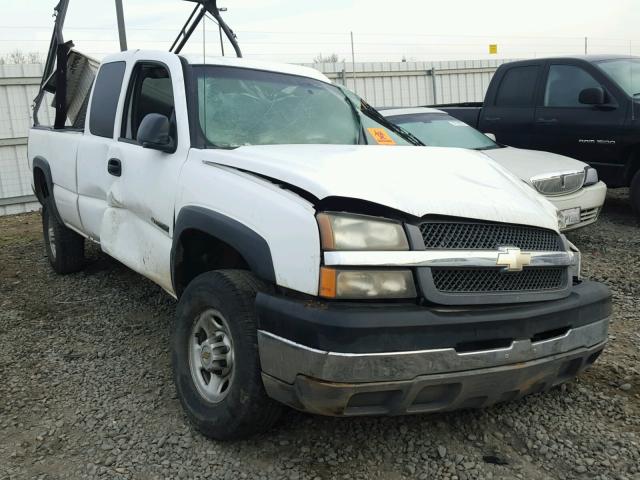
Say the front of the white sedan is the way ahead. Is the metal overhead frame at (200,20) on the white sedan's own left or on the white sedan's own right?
on the white sedan's own right

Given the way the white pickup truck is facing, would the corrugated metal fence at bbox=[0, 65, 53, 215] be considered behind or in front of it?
behind

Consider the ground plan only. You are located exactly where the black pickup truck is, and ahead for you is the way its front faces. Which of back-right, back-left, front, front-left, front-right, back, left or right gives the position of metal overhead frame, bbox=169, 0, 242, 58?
right

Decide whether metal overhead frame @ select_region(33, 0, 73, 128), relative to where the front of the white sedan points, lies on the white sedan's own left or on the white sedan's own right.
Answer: on the white sedan's own right

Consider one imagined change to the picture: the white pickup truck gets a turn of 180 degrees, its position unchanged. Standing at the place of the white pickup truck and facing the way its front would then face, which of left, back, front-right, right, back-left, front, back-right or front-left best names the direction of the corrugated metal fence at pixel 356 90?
front-right

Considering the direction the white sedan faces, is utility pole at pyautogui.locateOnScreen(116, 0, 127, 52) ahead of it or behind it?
behind

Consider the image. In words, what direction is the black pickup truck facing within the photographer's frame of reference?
facing the viewer and to the right of the viewer

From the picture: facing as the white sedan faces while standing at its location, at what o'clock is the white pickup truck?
The white pickup truck is roughly at 2 o'clock from the white sedan.
